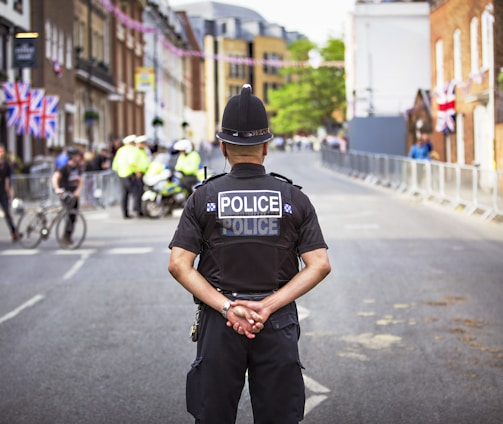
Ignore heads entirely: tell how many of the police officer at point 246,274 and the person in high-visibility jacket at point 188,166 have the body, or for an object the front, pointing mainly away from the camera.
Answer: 1

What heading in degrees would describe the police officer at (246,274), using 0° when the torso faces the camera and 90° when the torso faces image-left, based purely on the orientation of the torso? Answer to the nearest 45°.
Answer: approximately 180°
